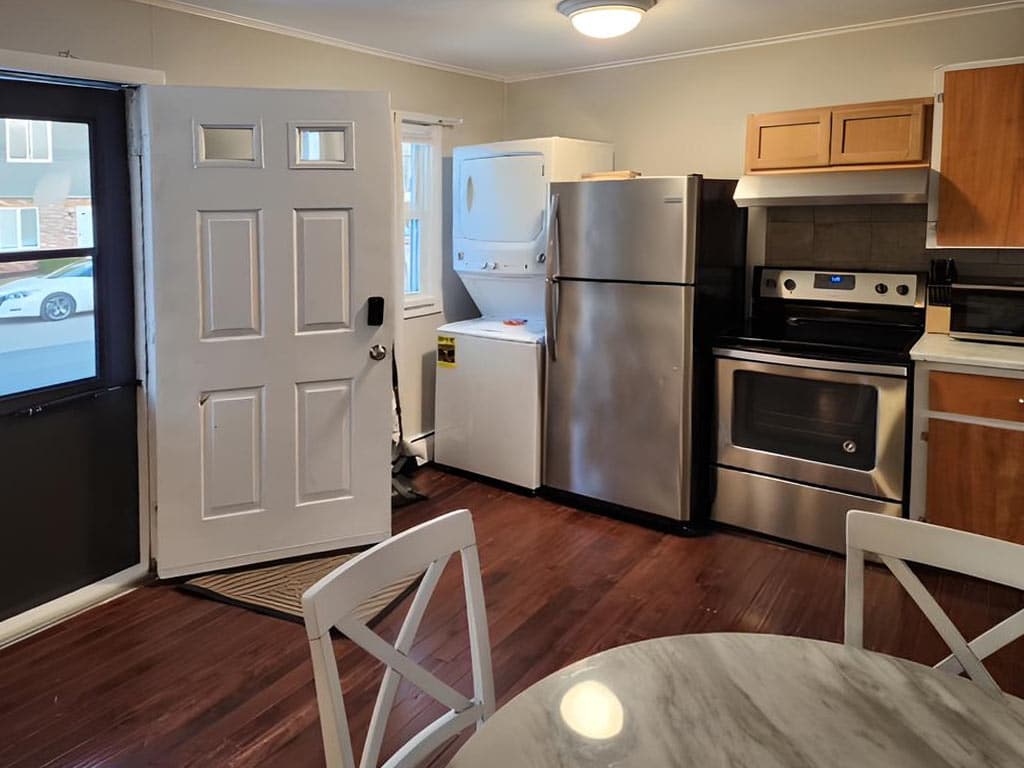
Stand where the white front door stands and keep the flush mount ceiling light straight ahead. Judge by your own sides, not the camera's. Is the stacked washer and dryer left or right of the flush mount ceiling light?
left

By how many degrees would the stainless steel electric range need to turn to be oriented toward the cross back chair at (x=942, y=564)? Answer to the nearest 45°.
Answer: approximately 45° to its left
